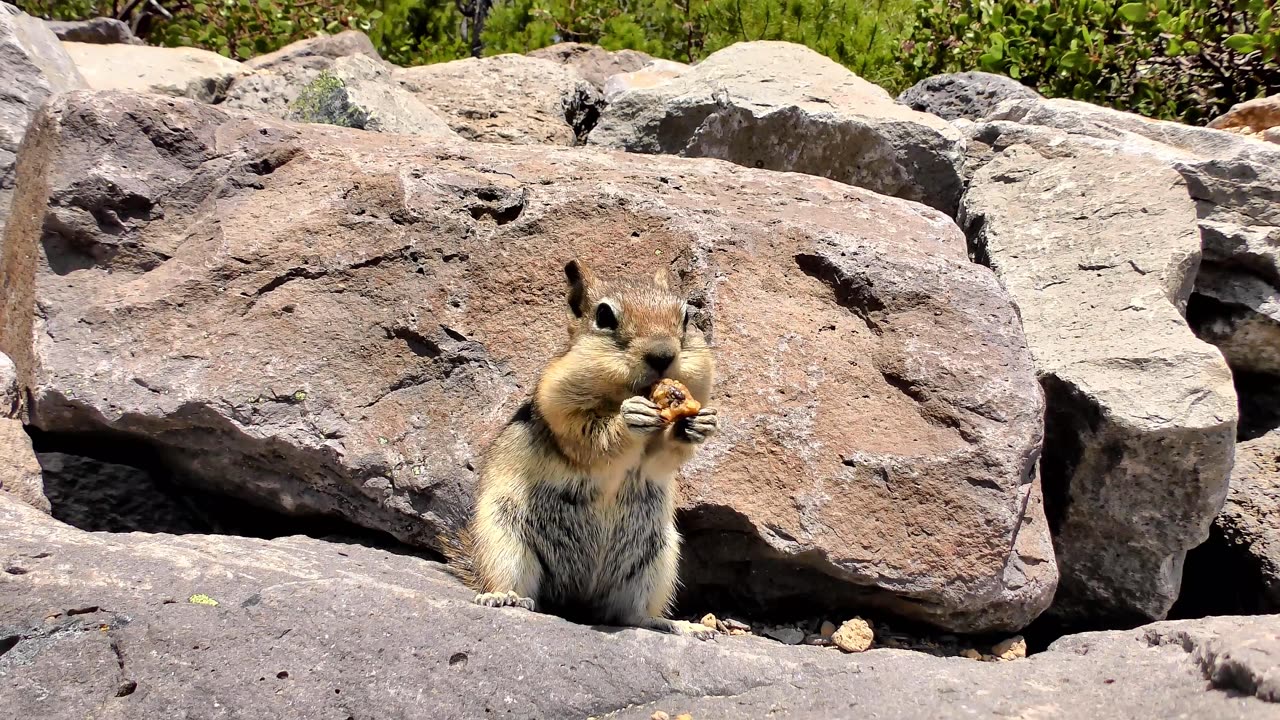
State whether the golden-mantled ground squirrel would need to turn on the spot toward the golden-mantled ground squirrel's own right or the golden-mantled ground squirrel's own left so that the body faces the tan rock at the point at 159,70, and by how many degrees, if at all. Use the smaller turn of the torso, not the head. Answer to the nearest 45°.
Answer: approximately 180°

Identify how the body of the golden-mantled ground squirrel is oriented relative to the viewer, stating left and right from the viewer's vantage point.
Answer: facing the viewer and to the right of the viewer

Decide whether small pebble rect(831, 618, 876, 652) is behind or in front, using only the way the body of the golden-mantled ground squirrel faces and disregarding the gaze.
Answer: in front

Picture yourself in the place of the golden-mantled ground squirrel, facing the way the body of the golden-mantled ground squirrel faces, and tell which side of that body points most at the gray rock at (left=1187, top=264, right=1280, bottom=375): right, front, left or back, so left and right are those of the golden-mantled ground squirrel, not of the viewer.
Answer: left

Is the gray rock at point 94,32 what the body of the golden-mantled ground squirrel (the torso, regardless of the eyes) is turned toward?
no

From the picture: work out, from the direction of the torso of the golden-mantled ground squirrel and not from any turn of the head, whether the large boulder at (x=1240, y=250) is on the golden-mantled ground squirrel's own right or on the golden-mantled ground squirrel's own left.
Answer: on the golden-mantled ground squirrel's own left

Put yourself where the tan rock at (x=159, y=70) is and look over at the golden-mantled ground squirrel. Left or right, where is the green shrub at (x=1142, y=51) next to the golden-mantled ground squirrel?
left

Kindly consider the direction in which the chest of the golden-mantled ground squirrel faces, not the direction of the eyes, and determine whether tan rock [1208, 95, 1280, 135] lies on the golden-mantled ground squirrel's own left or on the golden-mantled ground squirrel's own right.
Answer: on the golden-mantled ground squirrel's own left

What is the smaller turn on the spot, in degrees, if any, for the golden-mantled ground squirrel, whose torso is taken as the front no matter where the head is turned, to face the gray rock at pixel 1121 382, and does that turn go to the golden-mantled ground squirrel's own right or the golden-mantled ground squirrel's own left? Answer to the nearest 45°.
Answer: approximately 45° to the golden-mantled ground squirrel's own left

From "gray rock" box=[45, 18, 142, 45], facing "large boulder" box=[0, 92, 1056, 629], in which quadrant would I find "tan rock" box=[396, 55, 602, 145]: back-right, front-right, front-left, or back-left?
front-left

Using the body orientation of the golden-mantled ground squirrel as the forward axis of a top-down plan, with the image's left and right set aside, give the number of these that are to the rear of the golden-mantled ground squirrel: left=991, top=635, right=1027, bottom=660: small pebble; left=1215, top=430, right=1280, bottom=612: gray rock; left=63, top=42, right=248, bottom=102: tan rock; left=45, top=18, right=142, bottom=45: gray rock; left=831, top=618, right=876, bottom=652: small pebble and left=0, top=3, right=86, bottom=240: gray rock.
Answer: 3

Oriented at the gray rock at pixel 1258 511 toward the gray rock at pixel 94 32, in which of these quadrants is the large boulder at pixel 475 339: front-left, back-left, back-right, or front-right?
front-left

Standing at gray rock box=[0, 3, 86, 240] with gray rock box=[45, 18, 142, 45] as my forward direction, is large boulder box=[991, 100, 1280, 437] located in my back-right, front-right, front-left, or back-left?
back-right

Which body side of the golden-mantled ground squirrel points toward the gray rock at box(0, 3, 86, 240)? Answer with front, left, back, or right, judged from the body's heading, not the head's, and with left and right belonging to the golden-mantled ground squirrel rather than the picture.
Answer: back

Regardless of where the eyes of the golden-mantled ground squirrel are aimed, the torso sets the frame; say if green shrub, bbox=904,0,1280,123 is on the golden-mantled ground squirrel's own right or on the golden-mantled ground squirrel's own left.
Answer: on the golden-mantled ground squirrel's own left

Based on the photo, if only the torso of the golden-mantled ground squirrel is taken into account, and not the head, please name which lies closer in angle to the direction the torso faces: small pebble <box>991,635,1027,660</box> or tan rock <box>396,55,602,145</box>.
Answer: the small pebble

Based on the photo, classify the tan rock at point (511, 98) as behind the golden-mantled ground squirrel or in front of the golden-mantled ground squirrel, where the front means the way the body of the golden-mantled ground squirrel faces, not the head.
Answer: behind

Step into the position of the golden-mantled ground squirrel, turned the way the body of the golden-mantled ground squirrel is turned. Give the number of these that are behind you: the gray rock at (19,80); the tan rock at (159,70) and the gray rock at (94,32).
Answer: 3
